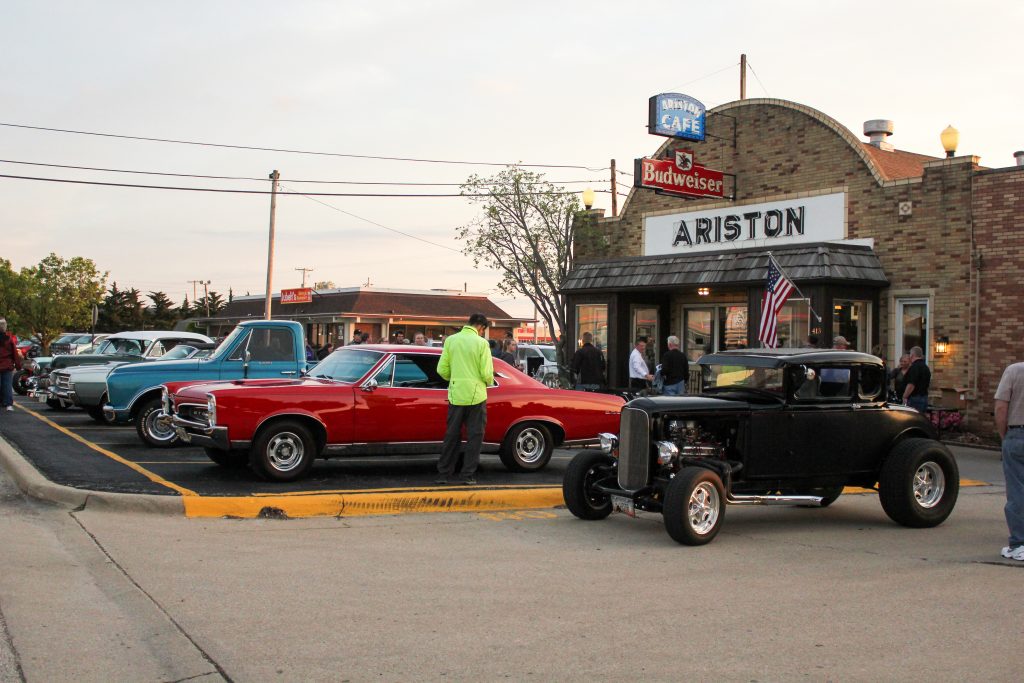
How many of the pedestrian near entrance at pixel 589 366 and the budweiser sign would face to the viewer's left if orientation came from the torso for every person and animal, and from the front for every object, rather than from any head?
0

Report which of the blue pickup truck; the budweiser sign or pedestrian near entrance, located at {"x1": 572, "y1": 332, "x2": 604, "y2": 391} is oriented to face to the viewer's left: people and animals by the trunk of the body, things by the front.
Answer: the blue pickup truck

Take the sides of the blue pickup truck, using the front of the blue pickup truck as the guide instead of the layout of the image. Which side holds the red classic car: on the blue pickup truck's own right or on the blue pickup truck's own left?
on the blue pickup truck's own left

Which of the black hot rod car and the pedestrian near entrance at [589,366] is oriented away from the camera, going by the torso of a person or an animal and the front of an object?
the pedestrian near entrance

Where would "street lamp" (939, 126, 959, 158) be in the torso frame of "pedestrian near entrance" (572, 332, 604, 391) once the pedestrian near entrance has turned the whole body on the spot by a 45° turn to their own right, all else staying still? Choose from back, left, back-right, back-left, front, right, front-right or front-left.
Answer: front-right

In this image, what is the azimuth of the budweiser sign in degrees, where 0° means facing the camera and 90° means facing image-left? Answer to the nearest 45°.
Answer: approximately 315°

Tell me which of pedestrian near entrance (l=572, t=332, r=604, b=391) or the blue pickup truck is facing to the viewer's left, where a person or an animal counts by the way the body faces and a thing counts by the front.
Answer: the blue pickup truck

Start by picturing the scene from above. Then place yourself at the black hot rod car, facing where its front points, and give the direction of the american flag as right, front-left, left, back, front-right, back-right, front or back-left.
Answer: back-right

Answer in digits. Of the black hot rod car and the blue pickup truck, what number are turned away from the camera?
0

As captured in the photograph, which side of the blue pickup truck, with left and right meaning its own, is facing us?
left

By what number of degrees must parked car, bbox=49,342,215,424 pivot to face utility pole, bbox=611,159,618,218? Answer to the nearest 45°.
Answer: approximately 180°

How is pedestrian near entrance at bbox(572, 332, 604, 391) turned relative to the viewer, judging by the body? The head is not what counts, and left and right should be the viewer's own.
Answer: facing away from the viewer

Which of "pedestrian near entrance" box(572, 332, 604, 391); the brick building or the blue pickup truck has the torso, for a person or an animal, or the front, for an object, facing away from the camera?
the pedestrian near entrance

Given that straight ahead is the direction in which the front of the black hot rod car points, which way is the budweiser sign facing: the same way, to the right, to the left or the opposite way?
to the left

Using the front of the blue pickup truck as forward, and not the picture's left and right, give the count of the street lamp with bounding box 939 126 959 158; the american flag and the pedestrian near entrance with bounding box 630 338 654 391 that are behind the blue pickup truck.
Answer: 3
